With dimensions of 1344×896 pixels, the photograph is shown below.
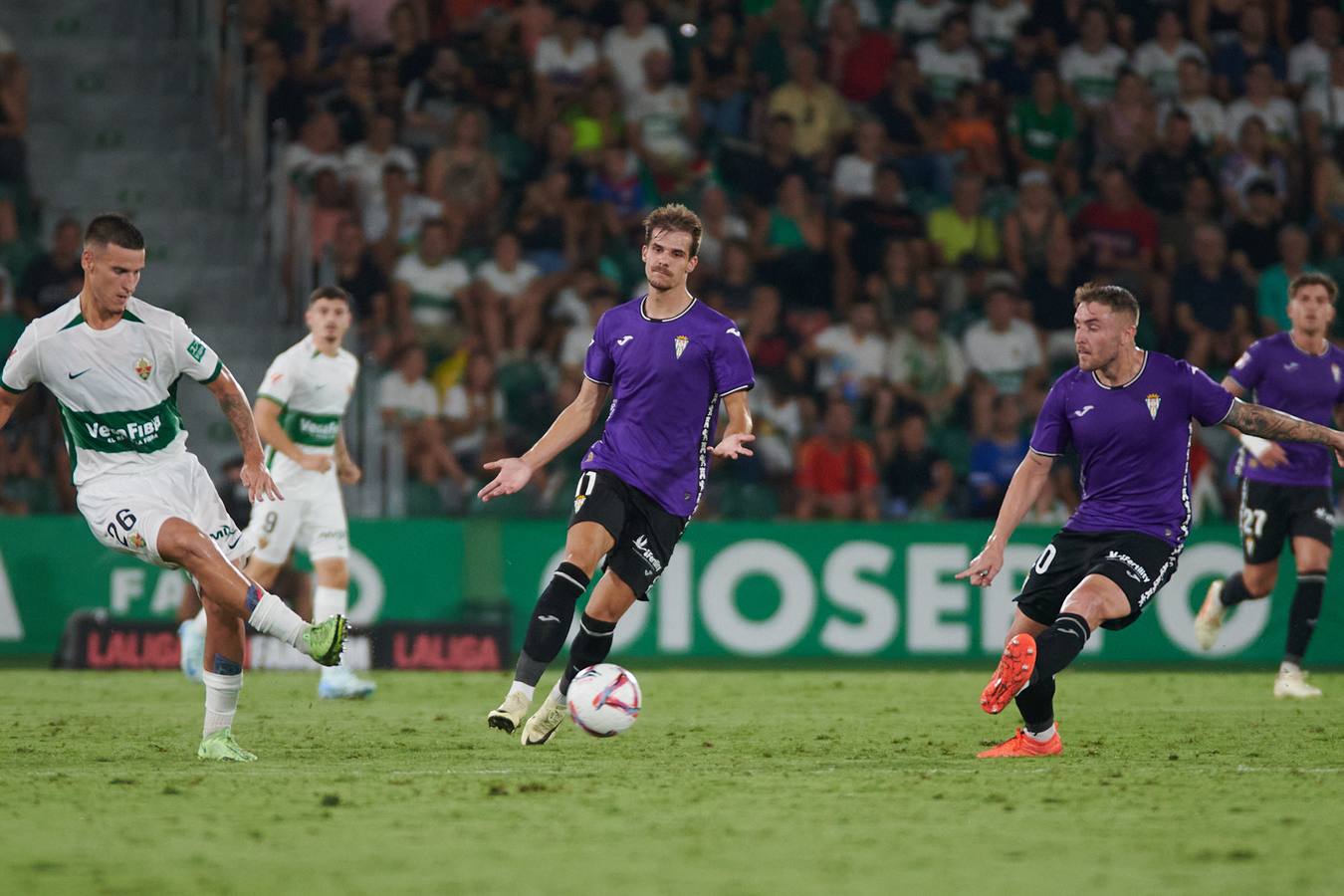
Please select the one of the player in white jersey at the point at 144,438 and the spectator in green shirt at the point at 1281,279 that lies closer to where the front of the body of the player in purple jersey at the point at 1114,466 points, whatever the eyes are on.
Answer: the player in white jersey

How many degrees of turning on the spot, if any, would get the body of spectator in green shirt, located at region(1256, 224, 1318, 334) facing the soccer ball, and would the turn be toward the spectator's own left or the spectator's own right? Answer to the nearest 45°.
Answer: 0° — they already face it

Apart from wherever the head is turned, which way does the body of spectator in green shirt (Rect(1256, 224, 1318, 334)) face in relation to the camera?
toward the camera

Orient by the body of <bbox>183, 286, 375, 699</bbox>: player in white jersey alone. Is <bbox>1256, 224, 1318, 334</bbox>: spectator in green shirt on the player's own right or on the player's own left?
on the player's own left

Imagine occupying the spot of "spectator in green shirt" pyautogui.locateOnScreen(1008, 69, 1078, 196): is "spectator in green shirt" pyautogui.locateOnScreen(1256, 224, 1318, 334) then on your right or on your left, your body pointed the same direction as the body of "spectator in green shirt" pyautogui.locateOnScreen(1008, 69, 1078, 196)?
on your left

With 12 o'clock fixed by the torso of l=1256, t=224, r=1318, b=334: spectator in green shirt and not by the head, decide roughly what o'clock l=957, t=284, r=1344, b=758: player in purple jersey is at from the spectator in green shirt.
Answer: The player in purple jersey is roughly at 12 o'clock from the spectator in green shirt.

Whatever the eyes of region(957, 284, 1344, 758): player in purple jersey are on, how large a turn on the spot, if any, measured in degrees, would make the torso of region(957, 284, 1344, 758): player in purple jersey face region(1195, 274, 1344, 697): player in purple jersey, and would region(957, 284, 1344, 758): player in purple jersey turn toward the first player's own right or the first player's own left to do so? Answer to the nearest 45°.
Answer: approximately 135° to the first player's own right

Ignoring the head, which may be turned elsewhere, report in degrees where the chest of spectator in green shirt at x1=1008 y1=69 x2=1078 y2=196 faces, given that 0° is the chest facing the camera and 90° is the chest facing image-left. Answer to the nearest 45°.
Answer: approximately 0°

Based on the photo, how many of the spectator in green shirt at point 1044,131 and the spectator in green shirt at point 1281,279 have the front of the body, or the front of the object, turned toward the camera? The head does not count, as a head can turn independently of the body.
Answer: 2

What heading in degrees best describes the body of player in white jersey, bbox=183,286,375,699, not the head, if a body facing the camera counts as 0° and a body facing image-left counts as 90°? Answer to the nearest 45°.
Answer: approximately 315°

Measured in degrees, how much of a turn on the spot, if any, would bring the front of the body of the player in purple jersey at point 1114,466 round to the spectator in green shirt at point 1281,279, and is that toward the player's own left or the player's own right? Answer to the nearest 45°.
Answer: approximately 135° to the player's own right

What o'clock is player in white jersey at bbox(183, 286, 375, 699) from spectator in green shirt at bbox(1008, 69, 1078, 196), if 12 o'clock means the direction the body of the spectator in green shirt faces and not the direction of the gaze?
The player in white jersey is roughly at 1 o'clock from the spectator in green shirt.

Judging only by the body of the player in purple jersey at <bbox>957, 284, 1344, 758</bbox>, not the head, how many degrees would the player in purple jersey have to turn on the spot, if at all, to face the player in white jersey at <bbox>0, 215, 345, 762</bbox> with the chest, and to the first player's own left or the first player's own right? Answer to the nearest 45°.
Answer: approximately 45° to the first player's own right

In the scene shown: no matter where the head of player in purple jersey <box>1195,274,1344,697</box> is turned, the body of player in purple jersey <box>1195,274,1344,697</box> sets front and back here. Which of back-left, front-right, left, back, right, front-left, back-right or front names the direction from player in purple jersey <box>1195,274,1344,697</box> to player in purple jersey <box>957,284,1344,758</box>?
front-right
